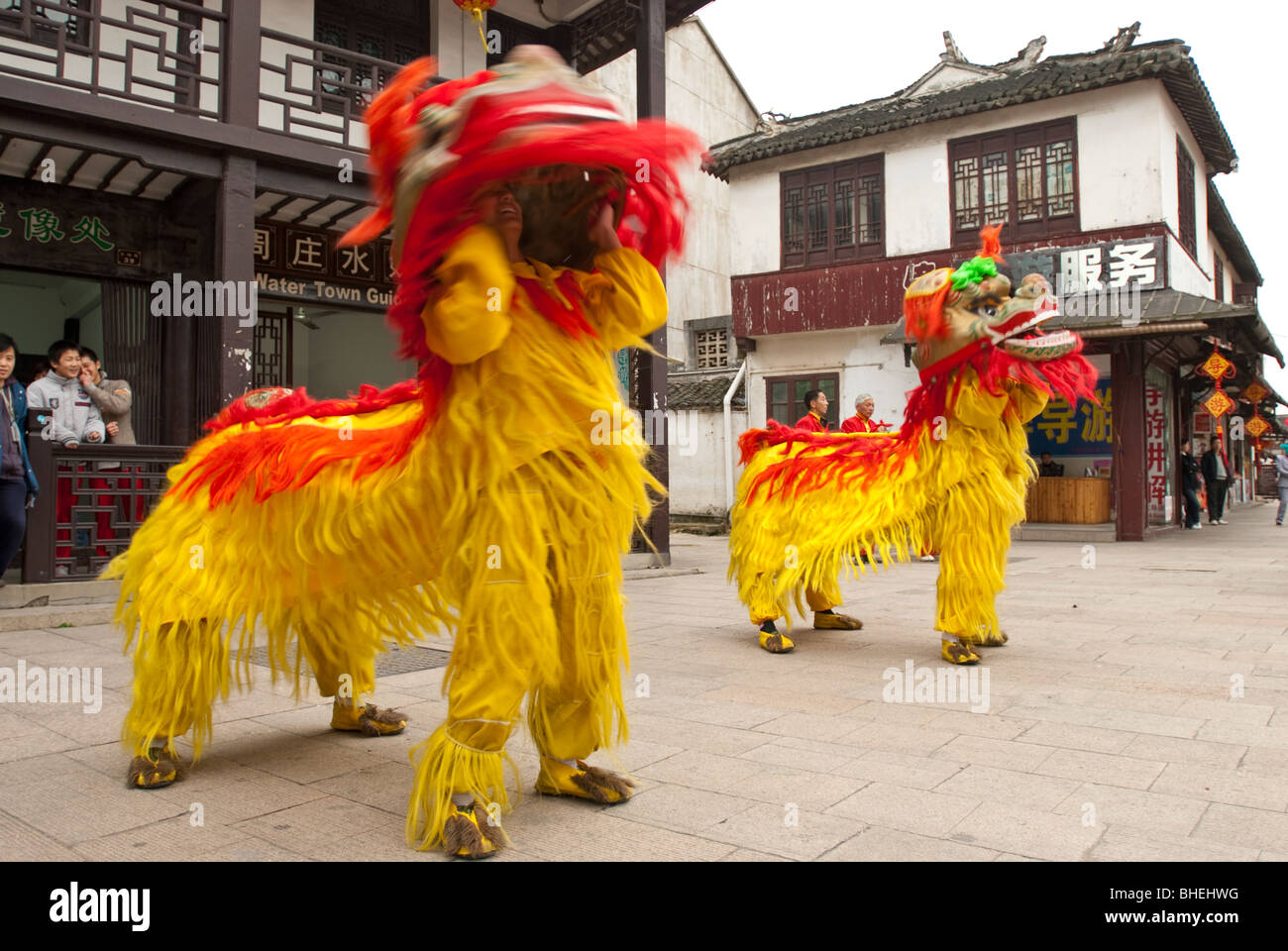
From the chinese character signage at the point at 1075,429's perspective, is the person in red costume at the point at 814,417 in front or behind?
in front

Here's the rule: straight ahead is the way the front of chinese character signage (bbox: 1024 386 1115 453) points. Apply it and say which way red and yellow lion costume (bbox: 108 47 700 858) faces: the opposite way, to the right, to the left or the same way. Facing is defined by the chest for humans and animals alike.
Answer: to the left

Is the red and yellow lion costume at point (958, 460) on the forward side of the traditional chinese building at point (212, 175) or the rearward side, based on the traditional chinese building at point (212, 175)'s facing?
on the forward side

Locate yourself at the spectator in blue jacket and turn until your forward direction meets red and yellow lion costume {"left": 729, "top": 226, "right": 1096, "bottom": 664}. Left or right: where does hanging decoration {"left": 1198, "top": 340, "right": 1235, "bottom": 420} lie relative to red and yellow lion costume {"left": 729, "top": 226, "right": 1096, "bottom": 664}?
left

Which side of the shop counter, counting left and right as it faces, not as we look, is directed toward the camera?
front

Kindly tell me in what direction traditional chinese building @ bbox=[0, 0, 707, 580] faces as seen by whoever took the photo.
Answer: facing the viewer and to the right of the viewer

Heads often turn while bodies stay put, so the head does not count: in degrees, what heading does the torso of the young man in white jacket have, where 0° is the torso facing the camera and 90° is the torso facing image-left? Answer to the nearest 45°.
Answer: approximately 315°

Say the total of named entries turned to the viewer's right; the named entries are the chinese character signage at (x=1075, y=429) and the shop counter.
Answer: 0

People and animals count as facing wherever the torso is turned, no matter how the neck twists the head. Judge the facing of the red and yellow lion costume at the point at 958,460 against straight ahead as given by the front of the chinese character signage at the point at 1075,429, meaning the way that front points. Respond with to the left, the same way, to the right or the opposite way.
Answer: to the left

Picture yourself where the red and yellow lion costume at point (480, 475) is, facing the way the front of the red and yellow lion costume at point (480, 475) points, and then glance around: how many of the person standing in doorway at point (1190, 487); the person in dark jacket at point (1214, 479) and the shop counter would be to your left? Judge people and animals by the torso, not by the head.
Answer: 3

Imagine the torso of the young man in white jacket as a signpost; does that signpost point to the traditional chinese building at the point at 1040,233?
no

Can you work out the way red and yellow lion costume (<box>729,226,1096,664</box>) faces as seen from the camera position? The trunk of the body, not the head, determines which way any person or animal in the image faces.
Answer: facing to the right of the viewer

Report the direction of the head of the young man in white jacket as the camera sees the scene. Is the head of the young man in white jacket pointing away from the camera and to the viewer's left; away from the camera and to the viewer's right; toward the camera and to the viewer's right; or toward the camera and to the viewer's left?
toward the camera and to the viewer's right

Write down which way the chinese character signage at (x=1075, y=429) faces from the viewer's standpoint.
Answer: facing the viewer

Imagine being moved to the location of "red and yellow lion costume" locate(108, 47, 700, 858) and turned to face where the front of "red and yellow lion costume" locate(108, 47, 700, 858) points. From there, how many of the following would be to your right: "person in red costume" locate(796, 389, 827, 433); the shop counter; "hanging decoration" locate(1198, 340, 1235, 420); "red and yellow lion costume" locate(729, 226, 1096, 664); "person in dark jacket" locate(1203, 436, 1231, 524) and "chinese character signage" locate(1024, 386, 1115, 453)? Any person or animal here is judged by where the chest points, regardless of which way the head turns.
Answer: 0

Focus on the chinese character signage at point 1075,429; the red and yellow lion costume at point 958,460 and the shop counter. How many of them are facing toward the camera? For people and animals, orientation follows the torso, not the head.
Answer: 2

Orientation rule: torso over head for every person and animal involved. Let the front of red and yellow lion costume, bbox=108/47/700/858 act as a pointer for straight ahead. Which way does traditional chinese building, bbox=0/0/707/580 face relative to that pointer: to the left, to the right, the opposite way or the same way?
the same way

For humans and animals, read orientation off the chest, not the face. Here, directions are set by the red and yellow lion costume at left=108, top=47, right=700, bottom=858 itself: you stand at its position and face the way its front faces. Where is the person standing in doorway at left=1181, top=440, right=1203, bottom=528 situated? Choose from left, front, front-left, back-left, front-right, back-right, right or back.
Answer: left

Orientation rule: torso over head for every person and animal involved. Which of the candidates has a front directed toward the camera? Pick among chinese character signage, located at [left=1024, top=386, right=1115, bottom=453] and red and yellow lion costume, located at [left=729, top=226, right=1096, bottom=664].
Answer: the chinese character signage

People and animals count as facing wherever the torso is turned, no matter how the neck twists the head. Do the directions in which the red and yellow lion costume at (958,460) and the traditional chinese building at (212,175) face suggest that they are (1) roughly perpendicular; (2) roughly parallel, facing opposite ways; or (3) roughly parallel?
roughly parallel
